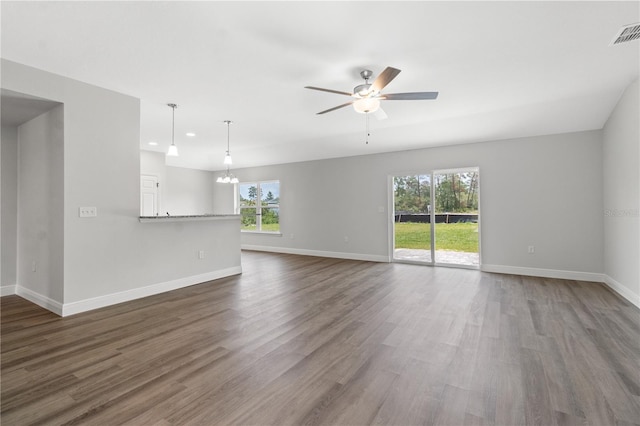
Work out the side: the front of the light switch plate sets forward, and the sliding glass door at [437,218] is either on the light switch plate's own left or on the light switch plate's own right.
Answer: on the light switch plate's own left

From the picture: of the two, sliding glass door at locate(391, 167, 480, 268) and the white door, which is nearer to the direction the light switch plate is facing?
the sliding glass door

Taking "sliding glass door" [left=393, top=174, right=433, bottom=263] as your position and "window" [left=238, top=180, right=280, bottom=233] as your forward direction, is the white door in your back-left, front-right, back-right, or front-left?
front-left

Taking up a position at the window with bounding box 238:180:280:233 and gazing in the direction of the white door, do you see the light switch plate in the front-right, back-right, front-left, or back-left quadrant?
front-left

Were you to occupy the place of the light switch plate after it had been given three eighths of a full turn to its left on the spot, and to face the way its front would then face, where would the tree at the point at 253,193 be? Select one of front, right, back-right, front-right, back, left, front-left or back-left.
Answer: front

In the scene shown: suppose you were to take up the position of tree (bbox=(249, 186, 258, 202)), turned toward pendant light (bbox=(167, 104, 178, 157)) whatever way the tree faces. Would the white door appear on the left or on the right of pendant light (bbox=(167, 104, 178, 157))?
right

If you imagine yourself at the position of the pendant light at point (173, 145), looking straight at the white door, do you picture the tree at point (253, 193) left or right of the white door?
right

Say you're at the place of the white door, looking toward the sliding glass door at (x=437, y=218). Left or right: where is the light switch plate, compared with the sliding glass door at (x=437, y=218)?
right

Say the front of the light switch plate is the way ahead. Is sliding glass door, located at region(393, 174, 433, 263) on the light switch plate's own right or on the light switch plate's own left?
on the light switch plate's own left

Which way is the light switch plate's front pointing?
toward the camera

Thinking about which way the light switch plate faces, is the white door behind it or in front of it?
behind
